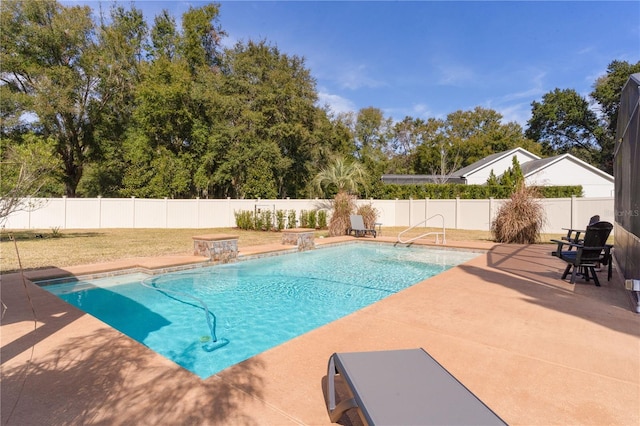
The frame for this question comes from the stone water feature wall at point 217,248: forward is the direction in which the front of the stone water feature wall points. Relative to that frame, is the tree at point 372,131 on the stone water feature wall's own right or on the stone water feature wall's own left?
on the stone water feature wall's own left

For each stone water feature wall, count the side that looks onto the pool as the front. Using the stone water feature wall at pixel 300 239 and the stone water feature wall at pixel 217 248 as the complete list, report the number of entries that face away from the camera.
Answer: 0

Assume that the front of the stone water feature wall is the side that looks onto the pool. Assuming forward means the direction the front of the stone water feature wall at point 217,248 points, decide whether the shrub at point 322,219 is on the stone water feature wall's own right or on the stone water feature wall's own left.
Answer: on the stone water feature wall's own left

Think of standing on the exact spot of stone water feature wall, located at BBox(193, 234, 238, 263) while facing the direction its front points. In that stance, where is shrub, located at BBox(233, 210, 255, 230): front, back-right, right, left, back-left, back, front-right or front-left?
back-left

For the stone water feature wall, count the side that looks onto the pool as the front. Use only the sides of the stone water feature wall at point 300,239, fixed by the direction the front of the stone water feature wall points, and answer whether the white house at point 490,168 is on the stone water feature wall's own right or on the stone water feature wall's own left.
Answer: on the stone water feature wall's own left

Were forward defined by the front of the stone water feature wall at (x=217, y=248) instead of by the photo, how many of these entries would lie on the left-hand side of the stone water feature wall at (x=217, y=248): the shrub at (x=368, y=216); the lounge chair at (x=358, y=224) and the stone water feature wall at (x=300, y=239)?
3

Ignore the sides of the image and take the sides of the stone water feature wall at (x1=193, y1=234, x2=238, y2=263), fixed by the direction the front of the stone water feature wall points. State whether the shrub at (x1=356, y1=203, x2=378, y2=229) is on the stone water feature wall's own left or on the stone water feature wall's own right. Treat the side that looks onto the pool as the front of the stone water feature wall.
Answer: on the stone water feature wall's own left

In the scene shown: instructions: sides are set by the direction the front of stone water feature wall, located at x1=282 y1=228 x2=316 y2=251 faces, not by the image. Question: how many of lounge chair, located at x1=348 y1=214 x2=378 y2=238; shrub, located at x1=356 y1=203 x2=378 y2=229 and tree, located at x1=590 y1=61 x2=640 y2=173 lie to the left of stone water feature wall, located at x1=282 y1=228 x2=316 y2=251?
3

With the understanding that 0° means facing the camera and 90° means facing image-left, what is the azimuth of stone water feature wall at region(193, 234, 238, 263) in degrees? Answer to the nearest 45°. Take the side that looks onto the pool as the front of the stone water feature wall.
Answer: approximately 315°

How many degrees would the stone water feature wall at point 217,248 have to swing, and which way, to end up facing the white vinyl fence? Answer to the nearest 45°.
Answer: approximately 135° to its left
